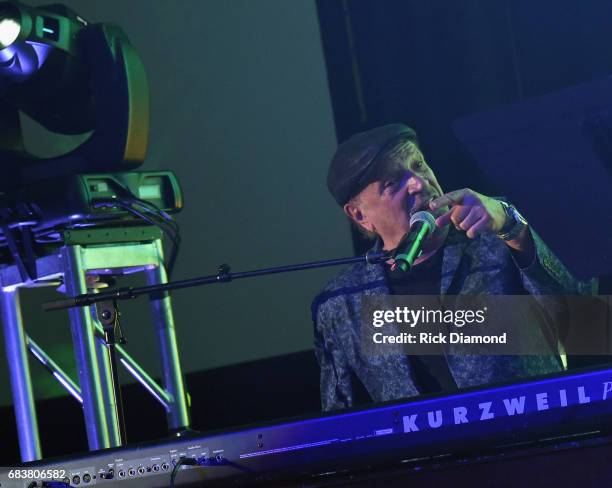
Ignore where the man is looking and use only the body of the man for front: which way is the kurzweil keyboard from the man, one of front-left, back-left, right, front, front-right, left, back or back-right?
front

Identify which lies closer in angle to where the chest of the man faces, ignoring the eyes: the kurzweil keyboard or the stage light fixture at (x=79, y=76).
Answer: the kurzweil keyboard

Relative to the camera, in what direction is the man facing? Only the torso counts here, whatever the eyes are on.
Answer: toward the camera

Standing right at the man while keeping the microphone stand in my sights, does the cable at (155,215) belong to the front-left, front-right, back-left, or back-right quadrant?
front-right

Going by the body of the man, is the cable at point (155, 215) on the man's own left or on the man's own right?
on the man's own right

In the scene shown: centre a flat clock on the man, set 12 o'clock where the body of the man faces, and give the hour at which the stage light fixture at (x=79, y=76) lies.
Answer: The stage light fixture is roughly at 3 o'clock from the man.

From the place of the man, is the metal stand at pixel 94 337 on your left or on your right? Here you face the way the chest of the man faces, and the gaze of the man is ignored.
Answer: on your right

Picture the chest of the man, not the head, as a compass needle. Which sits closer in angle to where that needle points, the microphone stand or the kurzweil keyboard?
the kurzweil keyboard

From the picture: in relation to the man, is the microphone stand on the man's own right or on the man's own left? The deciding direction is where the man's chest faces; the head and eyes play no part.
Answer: on the man's own right
